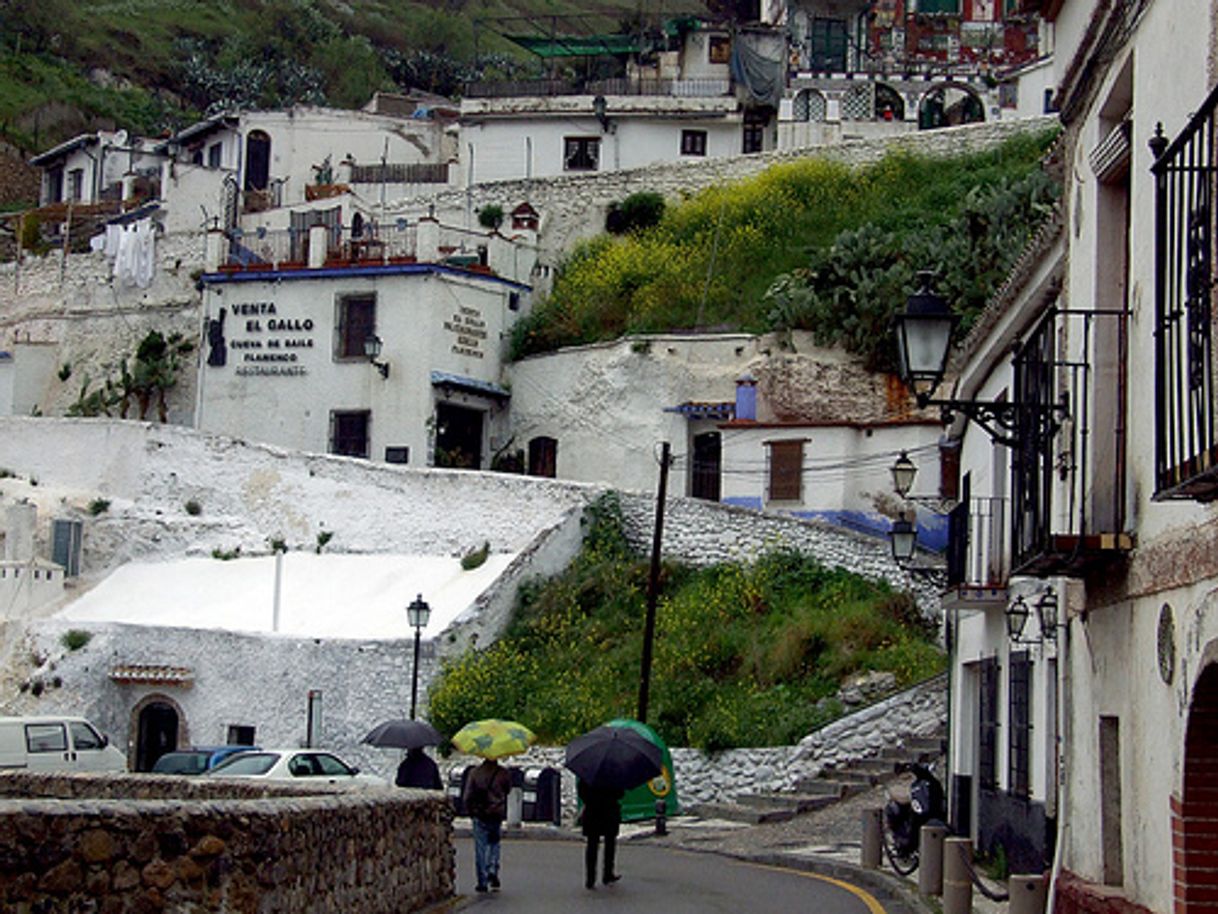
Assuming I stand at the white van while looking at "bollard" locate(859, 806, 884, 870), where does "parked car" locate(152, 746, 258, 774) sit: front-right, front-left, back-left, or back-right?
front-left

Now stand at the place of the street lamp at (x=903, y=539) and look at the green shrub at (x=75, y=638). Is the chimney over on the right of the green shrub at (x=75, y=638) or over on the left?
right

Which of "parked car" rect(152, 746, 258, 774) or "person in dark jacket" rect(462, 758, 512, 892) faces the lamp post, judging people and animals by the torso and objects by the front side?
the person in dark jacket

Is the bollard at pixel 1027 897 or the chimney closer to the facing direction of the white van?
the chimney

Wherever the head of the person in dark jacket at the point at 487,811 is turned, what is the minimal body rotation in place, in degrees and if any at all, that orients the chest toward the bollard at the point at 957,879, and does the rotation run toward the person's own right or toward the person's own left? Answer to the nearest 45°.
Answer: approximately 135° to the person's own right

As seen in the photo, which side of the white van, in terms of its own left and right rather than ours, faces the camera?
right

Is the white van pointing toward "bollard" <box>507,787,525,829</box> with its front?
yes

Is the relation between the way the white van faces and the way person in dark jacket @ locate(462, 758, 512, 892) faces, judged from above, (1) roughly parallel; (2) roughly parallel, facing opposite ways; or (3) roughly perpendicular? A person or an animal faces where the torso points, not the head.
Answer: roughly perpendicular

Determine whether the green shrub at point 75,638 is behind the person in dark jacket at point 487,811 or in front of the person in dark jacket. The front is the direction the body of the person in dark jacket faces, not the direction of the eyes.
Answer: in front

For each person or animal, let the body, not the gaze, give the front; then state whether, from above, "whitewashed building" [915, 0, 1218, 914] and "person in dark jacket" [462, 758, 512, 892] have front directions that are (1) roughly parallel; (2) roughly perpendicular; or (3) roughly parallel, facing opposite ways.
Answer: roughly perpendicular

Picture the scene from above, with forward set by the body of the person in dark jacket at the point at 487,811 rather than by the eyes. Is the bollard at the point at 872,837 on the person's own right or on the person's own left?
on the person's own right

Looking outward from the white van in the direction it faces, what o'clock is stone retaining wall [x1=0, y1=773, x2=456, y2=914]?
The stone retaining wall is roughly at 3 o'clock from the white van.

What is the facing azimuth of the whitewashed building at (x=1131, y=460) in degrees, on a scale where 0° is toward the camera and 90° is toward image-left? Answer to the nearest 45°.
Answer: approximately 90°

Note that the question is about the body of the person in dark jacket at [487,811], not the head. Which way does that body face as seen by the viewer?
away from the camera
